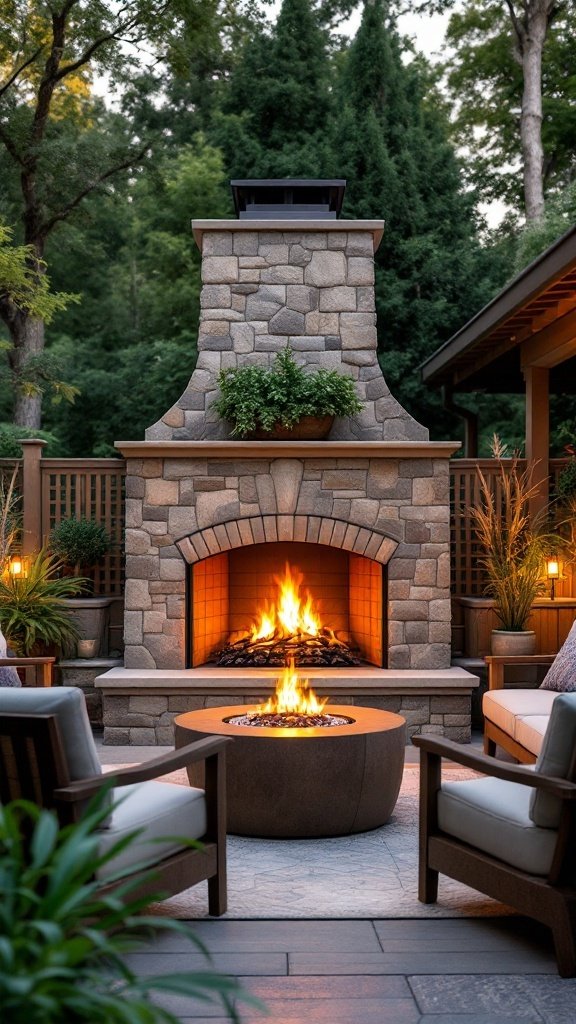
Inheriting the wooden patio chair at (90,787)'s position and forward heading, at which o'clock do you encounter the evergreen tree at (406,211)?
The evergreen tree is roughly at 11 o'clock from the wooden patio chair.

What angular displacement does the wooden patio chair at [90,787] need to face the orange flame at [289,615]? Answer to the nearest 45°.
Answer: approximately 45° to its left

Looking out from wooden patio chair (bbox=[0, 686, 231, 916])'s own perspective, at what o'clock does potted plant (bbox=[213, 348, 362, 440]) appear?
The potted plant is roughly at 11 o'clock from the wooden patio chair.

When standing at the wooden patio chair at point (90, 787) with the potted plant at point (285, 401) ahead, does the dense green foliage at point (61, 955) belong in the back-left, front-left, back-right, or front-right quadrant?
back-right

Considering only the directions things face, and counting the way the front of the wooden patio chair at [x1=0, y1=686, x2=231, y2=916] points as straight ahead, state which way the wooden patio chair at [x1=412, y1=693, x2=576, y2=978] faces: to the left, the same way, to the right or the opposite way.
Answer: to the left

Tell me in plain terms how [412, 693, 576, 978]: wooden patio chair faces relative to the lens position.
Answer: facing away from the viewer and to the left of the viewer

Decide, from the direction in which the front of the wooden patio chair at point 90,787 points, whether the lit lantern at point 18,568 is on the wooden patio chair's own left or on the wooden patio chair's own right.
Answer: on the wooden patio chair's own left

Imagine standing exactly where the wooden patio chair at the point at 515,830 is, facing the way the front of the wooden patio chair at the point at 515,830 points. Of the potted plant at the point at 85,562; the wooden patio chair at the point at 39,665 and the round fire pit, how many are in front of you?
3

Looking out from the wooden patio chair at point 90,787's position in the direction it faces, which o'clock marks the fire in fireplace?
The fire in fireplace is roughly at 11 o'clock from the wooden patio chair.

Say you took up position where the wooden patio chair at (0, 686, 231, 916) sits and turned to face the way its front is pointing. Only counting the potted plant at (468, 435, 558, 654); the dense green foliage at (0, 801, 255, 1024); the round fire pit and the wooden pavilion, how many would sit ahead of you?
3

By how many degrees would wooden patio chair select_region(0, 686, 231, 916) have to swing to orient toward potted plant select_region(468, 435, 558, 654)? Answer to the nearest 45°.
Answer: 0° — it already faces it

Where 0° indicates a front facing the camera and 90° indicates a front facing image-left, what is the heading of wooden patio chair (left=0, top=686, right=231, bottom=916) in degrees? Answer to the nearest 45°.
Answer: approximately 225°
